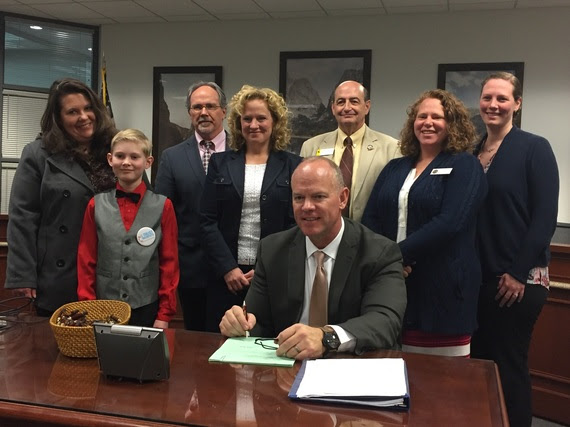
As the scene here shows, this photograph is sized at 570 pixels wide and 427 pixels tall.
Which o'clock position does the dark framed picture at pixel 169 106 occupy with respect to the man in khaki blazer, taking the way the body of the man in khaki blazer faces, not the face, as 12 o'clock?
The dark framed picture is roughly at 5 o'clock from the man in khaki blazer.

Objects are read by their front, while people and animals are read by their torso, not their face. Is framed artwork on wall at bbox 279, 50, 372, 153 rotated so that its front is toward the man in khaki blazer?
yes

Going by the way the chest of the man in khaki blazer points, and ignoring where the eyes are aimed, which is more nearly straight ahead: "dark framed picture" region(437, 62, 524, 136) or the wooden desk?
the wooden desk

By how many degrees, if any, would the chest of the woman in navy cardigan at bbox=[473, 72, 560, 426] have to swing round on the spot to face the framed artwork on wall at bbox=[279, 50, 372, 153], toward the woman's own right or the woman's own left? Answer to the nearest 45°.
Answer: approximately 90° to the woman's own right

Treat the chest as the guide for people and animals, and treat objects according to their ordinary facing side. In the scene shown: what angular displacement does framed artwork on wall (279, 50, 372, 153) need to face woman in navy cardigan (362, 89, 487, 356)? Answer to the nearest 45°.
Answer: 0° — it already faces them

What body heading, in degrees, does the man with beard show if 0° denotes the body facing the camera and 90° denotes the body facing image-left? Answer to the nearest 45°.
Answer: approximately 0°

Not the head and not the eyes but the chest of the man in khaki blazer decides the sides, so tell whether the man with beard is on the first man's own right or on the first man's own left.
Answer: on the first man's own right

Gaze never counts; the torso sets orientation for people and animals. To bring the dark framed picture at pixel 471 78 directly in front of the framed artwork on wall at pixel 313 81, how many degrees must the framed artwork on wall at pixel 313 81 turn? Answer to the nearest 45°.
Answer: approximately 90° to its left
